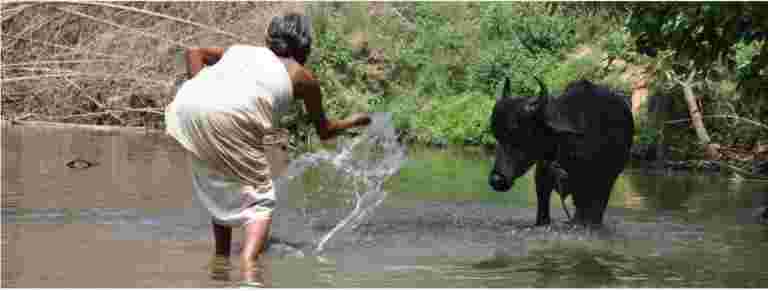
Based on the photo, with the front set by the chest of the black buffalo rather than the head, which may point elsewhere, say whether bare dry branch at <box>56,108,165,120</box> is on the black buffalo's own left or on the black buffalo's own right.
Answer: on the black buffalo's own right

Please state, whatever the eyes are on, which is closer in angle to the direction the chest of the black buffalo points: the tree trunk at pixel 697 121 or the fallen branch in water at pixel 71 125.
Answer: the fallen branch in water

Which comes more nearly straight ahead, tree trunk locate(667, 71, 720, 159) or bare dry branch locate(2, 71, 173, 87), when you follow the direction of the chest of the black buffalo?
the bare dry branch

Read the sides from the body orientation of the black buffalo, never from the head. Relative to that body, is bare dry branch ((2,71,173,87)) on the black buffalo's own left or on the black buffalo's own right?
on the black buffalo's own right

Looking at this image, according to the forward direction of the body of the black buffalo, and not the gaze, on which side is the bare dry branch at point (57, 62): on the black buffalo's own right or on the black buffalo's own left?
on the black buffalo's own right

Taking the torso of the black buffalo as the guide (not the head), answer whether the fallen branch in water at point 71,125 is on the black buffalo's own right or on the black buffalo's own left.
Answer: on the black buffalo's own right

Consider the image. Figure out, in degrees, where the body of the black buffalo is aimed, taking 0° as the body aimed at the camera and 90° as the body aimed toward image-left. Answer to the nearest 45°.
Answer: approximately 45°
